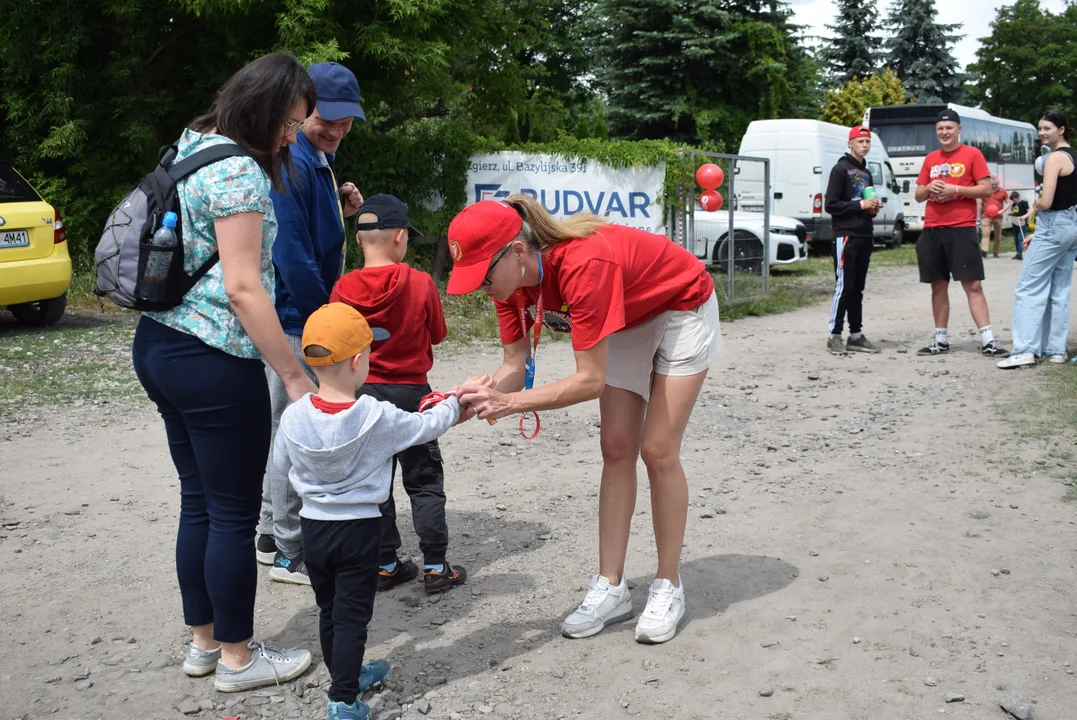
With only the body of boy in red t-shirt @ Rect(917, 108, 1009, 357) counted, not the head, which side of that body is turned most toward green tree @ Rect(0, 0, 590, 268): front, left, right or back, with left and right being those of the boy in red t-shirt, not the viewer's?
right

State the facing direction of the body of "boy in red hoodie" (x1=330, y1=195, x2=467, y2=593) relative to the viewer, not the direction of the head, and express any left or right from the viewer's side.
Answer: facing away from the viewer and to the right of the viewer

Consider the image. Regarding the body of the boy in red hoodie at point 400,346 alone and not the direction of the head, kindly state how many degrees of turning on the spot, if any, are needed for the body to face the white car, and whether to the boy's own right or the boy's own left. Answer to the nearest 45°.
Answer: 0° — they already face it

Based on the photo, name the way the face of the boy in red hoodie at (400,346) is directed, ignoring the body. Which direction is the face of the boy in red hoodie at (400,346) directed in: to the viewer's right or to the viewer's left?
to the viewer's right

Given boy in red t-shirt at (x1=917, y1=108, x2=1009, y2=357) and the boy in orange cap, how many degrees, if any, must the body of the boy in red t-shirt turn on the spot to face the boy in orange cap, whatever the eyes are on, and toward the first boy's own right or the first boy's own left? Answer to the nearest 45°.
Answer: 0° — they already face them

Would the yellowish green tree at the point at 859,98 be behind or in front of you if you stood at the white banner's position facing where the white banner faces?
behind

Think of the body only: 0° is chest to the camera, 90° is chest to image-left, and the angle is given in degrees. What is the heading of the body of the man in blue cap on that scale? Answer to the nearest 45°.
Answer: approximately 315°

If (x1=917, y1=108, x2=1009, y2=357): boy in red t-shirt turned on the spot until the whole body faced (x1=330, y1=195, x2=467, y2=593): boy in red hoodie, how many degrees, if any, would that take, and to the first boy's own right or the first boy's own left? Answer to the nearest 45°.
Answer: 0° — they already face them

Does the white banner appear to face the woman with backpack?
yes

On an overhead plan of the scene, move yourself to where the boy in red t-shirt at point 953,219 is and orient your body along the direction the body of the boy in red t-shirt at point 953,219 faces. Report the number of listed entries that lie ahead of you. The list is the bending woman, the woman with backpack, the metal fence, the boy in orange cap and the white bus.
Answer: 3

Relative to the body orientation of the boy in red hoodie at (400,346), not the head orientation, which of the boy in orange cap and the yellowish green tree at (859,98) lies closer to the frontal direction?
the yellowish green tree

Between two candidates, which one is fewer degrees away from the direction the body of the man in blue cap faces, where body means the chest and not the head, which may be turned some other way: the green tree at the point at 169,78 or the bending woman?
the bending woman
